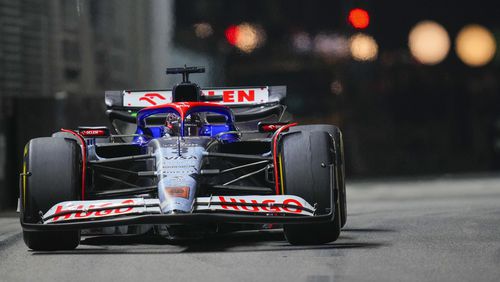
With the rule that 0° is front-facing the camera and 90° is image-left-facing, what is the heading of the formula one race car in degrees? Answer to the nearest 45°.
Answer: approximately 0°
